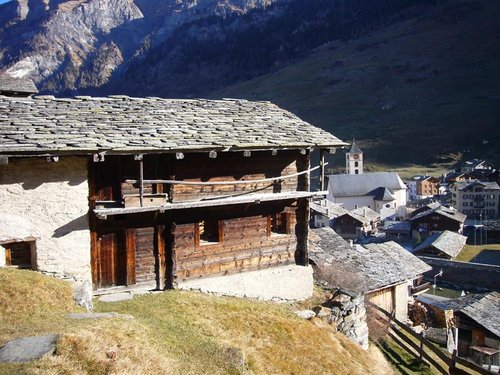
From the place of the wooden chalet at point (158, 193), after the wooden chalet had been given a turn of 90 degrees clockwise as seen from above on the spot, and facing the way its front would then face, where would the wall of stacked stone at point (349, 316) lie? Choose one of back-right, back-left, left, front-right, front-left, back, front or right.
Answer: back

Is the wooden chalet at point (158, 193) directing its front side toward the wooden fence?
no

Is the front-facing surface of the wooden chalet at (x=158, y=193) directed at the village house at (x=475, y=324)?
no

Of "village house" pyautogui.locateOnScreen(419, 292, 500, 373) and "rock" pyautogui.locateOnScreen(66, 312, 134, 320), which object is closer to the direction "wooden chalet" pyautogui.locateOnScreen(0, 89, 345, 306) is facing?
the rock

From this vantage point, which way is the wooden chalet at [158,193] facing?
toward the camera

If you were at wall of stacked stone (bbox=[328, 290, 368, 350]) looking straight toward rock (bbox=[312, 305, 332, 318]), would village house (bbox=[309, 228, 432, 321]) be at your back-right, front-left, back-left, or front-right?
back-right

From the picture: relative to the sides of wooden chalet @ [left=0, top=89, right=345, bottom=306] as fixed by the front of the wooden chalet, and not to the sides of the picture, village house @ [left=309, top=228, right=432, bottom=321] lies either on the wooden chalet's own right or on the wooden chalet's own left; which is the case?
on the wooden chalet's own left
